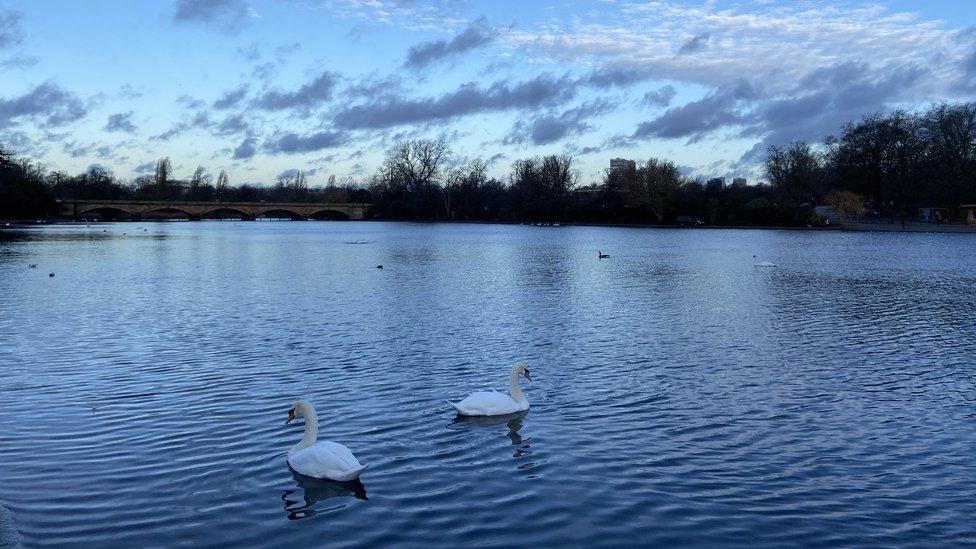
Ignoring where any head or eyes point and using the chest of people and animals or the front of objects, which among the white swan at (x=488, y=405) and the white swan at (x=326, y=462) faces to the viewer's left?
the white swan at (x=326, y=462)

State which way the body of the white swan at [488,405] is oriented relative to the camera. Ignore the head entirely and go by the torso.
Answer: to the viewer's right

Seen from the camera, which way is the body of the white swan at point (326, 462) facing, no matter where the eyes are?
to the viewer's left

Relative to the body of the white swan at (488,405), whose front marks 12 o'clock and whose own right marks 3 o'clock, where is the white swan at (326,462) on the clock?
the white swan at (326,462) is roughly at 4 o'clock from the white swan at (488,405).

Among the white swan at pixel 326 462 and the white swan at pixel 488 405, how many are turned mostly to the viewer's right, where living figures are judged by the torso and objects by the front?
1

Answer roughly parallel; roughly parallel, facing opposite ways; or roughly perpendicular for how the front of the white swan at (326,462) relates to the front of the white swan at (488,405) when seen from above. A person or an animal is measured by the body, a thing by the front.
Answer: roughly parallel, facing opposite ways

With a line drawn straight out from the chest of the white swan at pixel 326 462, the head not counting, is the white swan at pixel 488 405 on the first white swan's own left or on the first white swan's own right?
on the first white swan's own right
